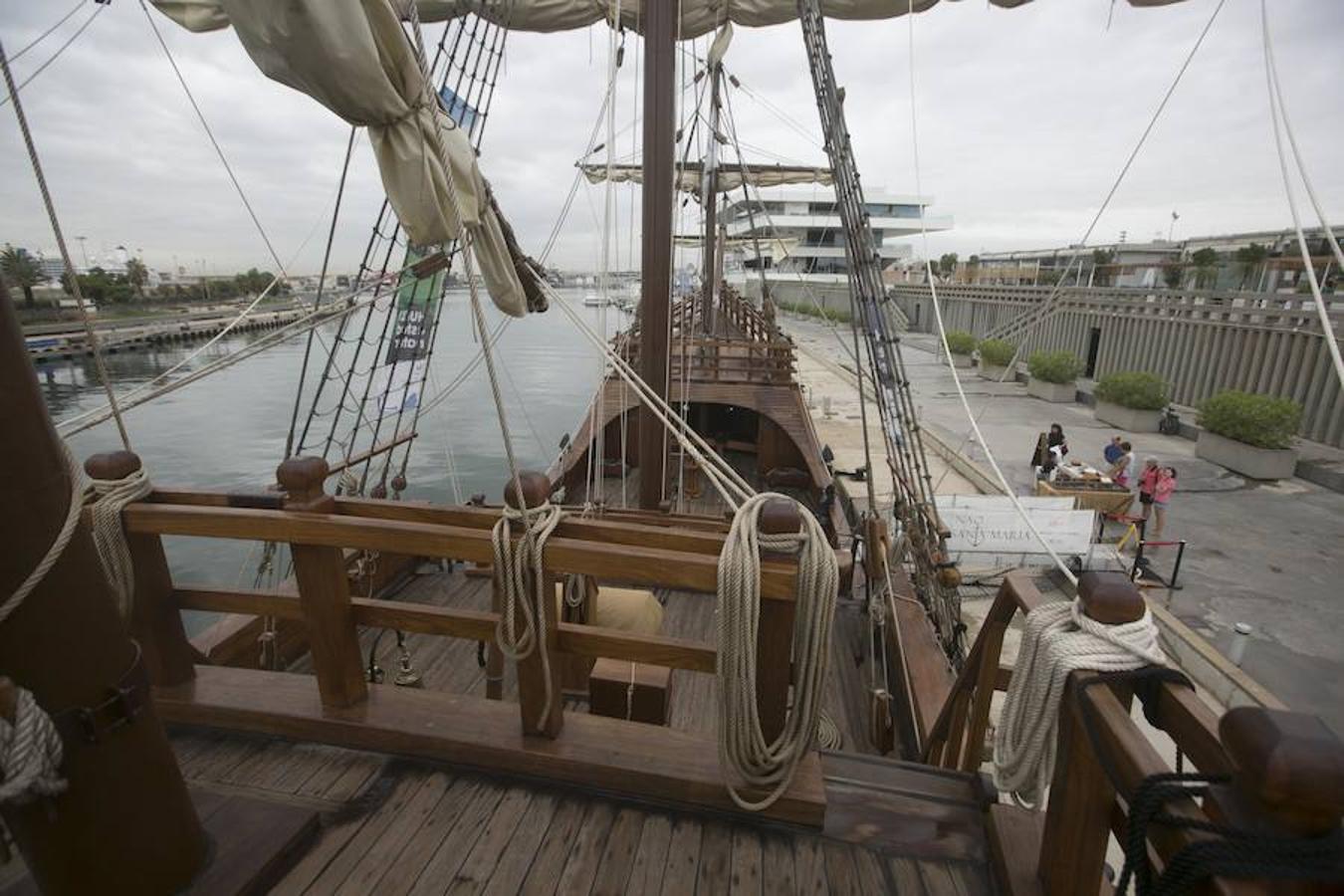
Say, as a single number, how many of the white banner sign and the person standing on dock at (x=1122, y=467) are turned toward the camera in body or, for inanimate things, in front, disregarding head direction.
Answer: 1

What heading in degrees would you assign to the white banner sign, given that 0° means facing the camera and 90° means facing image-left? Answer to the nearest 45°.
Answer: approximately 0°

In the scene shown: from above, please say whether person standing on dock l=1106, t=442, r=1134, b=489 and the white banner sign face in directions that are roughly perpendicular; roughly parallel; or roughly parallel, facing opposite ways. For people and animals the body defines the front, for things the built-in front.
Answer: roughly perpendicular

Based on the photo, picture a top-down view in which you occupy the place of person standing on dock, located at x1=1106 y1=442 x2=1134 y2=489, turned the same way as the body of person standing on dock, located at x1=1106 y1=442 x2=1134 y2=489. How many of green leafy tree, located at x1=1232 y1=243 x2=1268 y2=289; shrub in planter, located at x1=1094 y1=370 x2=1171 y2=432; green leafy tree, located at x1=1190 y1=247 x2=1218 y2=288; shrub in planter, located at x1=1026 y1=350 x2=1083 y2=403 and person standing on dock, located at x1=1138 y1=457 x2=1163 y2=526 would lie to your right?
4

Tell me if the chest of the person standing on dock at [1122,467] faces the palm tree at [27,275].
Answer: yes

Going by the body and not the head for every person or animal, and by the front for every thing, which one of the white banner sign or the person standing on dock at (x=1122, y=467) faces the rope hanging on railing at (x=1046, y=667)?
the white banner sign

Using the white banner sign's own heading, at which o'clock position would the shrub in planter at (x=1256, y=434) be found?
The shrub in planter is roughly at 7 o'clock from the white banner sign.

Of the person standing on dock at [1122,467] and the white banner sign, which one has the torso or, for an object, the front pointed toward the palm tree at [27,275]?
the person standing on dock

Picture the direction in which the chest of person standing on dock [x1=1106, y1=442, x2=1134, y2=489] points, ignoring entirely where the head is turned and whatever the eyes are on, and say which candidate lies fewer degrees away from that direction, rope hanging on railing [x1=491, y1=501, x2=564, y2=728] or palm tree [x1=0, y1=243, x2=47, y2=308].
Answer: the palm tree

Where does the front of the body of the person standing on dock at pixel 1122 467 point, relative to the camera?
to the viewer's left

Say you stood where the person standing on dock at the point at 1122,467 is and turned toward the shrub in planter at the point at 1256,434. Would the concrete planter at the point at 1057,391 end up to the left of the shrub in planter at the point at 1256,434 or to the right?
left

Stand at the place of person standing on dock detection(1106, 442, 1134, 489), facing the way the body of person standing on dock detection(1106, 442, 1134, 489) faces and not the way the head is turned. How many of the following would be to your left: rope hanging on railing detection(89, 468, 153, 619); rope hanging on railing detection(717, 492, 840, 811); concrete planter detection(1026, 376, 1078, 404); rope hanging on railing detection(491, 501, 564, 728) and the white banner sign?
4

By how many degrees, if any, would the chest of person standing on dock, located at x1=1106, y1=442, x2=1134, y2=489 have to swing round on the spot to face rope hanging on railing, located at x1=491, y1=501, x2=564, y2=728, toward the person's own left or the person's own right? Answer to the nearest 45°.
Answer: approximately 90° to the person's own left
